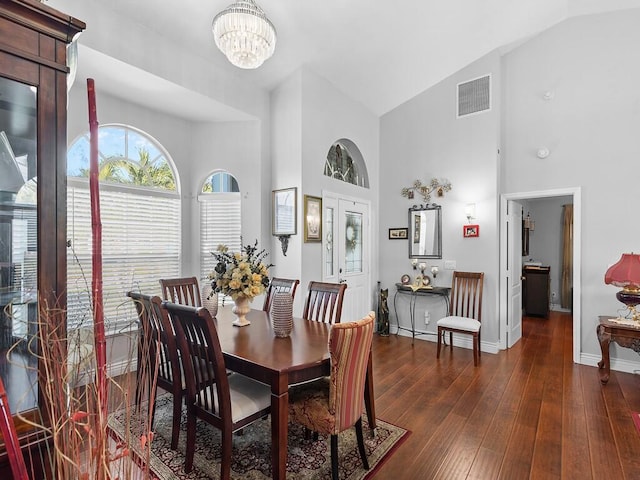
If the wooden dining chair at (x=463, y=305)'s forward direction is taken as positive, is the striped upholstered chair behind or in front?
in front

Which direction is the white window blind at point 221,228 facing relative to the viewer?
toward the camera

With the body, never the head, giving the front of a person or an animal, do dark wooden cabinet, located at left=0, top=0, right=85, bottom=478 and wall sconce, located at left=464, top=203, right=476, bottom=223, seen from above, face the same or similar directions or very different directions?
very different directions

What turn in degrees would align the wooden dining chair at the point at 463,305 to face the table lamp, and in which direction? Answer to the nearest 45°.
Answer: approximately 135° to its left

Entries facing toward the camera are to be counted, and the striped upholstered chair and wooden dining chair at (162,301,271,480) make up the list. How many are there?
0

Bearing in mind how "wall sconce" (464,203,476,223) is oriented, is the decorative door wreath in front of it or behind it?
in front

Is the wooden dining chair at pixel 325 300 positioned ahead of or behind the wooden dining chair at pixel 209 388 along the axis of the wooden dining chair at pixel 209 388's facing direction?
ahead

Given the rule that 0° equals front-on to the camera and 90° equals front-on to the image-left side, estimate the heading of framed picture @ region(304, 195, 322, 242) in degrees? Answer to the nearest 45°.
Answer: approximately 315°

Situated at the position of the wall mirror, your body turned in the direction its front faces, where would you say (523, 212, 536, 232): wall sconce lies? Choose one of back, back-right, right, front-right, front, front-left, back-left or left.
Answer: back

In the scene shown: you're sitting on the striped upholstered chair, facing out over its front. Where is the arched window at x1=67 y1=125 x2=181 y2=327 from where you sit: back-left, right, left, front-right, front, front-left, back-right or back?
front

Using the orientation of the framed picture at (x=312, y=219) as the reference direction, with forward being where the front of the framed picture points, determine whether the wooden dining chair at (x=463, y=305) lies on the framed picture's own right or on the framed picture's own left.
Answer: on the framed picture's own left

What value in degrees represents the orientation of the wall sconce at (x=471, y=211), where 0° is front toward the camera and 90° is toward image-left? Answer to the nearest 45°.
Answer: approximately 45°

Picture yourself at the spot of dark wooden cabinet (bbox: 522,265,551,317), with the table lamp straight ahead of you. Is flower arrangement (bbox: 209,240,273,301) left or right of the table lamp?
right

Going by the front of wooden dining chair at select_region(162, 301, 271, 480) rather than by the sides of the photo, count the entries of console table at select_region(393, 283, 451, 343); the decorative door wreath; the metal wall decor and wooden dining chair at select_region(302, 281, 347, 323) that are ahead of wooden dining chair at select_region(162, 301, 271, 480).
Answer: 4
